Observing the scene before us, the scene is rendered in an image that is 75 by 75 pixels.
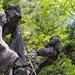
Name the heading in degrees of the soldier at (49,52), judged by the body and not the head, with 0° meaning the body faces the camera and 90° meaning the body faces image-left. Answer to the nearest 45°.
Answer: approximately 90°
